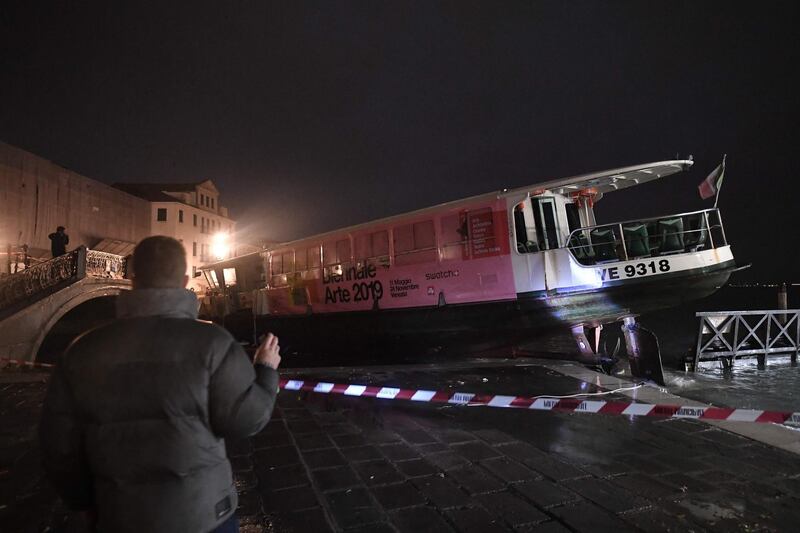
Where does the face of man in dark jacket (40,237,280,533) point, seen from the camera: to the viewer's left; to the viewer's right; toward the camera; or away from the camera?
away from the camera

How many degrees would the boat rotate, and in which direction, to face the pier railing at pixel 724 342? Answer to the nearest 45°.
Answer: approximately 135° to its right

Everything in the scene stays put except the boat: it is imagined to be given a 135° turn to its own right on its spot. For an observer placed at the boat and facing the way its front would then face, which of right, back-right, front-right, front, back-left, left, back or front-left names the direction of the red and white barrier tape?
right

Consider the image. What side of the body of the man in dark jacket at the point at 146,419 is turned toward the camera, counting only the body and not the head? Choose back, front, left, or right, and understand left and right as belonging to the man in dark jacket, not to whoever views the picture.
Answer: back

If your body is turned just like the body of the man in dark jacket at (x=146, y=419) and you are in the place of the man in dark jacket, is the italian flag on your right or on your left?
on your right

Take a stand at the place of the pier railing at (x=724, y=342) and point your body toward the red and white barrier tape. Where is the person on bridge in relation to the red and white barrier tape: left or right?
right

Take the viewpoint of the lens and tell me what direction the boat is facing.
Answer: facing away from the viewer and to the left of the viewer
